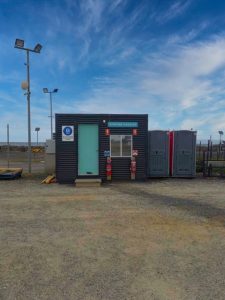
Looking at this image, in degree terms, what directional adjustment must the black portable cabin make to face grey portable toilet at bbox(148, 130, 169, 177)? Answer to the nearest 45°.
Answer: approximately 90° to its left

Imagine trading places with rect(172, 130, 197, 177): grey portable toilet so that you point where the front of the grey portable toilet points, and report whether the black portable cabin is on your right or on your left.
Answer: on your right

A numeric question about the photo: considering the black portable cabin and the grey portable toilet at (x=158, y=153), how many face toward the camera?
2

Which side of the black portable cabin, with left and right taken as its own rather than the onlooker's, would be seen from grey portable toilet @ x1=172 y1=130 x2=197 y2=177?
left

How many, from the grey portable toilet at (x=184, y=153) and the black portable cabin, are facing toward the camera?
2
